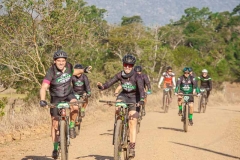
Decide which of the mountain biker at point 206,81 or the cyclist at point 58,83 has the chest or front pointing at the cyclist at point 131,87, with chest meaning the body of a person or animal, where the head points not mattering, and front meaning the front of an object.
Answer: the mountain biker

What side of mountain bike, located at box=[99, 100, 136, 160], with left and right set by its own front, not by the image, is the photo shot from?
front

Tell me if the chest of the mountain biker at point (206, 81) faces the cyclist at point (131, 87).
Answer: yes

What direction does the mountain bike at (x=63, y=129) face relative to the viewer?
toward the camera

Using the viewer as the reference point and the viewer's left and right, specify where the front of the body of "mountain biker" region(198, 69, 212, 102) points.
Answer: facing the viewer

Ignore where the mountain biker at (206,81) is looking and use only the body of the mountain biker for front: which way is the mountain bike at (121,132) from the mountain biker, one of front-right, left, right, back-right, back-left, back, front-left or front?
front

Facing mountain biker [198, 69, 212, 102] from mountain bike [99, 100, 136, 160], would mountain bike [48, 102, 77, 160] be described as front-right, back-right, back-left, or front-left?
back-left

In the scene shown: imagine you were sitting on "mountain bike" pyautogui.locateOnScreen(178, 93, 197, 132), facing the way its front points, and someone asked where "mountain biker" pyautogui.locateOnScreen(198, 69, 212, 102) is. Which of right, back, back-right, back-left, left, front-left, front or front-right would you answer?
back

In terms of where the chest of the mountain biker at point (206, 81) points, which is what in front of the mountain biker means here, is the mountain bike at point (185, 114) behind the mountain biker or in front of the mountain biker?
in front

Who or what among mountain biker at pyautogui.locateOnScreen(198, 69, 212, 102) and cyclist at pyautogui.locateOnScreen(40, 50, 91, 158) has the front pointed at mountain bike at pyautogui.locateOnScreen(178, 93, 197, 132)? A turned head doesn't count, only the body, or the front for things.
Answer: the mountain biker

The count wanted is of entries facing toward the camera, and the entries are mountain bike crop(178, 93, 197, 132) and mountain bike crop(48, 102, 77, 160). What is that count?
2

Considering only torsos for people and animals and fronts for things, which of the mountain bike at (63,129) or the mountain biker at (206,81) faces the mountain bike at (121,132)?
the mountain biker
